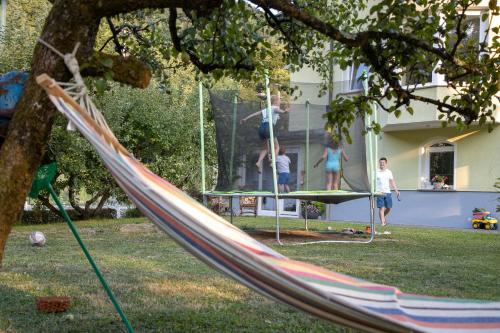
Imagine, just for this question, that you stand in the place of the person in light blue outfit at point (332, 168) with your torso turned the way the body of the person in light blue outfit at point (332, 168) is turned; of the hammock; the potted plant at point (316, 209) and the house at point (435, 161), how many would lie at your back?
1

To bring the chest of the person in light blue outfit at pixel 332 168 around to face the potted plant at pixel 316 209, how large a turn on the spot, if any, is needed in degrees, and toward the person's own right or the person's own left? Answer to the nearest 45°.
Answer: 0° — they already face it
